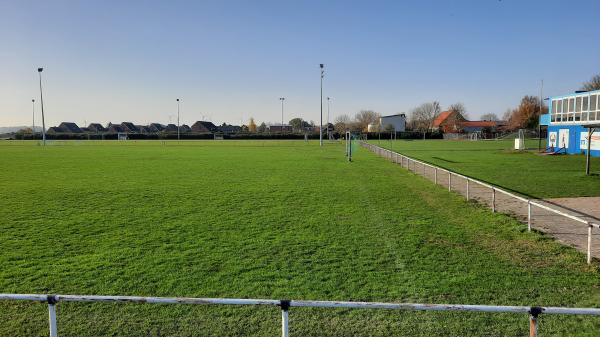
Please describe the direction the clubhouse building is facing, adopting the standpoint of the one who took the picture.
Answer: facing the viewer and to the left of the viewer
